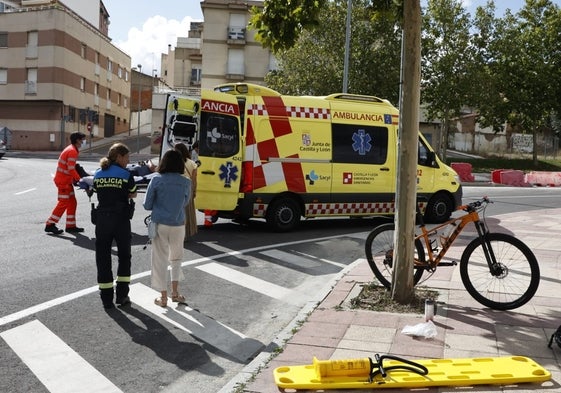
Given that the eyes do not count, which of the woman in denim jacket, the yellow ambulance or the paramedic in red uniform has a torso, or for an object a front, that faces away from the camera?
the woman in denim jacket

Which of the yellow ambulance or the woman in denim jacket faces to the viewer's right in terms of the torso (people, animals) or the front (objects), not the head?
the yellow ambulance

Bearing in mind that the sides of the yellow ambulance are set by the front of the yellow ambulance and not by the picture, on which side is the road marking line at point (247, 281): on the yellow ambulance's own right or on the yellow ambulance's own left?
on the yellow ambulance's own right

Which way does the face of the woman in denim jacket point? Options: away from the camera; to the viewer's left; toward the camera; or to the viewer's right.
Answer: away from the camera

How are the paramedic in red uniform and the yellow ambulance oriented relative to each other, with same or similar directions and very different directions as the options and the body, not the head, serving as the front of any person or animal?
same or similar directions

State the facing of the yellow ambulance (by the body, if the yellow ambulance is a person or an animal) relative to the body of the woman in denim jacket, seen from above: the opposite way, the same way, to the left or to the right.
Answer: to the right

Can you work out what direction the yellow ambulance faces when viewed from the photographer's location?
facing to the right of the viewer

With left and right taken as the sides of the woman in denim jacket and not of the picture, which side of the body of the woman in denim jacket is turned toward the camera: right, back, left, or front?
back

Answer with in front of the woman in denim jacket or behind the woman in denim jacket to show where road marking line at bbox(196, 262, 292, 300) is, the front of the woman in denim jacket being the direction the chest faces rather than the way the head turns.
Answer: in front

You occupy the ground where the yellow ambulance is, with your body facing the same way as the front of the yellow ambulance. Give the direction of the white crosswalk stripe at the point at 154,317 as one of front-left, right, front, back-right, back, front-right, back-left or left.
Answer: right

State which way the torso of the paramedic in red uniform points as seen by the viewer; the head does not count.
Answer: to the viewer's right

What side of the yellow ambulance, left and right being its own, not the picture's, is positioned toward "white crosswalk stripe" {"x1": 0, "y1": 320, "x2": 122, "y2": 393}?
right
